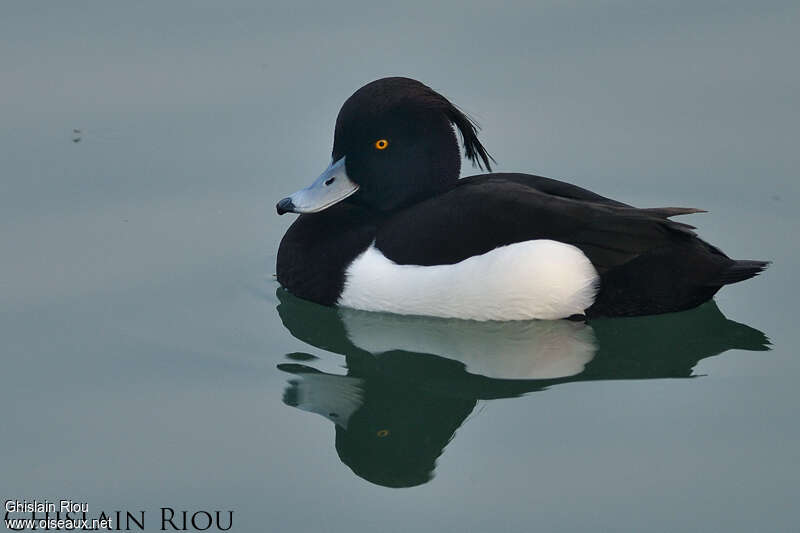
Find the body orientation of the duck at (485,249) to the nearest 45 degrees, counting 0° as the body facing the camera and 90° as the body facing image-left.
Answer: approximately 90°
